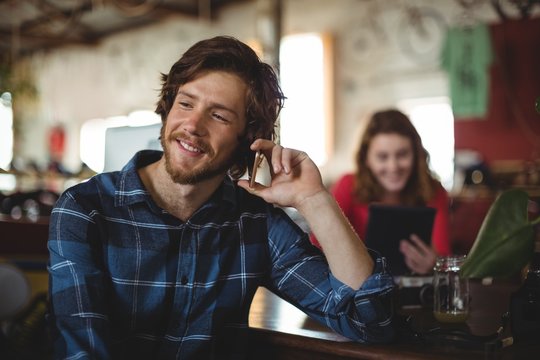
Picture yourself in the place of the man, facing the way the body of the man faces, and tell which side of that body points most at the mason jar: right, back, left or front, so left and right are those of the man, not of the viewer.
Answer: left

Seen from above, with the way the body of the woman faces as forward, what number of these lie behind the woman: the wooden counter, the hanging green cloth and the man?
1

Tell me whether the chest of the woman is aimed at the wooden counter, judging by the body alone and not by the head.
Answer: yes

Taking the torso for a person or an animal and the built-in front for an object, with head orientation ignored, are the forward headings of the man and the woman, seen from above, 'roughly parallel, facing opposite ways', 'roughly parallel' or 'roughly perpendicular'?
roughly parallel

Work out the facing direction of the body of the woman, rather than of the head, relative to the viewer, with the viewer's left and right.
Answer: facing the viewer

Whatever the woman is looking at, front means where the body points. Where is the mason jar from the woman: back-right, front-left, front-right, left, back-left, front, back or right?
front

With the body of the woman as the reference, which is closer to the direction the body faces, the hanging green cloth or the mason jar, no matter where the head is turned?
the mason jar

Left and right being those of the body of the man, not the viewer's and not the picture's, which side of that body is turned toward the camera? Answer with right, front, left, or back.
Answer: front

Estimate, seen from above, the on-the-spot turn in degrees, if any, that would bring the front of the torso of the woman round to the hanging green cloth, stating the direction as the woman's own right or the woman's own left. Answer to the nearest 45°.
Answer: approximately 180°

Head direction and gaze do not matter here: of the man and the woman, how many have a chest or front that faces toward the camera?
2

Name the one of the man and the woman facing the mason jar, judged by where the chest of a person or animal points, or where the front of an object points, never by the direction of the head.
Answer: the woman

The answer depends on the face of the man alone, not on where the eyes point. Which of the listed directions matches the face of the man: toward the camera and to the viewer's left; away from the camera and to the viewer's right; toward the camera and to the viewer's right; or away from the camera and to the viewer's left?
toward the camera and to the viewer's left

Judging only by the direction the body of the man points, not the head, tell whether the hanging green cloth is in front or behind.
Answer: behind
